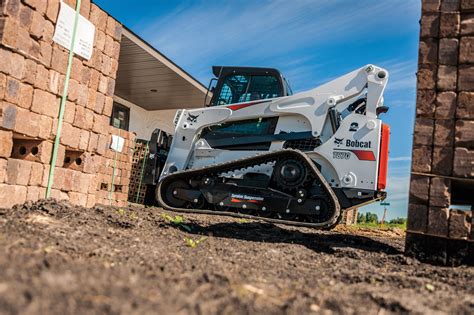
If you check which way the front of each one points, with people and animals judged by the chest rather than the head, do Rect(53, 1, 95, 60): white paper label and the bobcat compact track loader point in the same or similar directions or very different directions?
very different directions

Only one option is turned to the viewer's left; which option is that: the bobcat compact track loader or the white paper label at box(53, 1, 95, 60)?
the bobcat compact track loader

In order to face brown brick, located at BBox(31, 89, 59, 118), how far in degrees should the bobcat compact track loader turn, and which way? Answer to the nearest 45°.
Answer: approximately 45° to its left

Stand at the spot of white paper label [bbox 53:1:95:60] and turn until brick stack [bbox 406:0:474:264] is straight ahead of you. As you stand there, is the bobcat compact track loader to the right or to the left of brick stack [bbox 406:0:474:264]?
left

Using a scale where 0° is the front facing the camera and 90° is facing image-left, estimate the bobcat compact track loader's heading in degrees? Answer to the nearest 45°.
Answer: approximately 90°

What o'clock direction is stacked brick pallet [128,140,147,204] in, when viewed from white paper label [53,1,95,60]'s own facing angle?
The stacked brick pallet is roughly at 8 o'clock from the white paper label.

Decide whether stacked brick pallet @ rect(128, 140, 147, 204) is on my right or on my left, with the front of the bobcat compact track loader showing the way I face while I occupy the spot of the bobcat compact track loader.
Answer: on my right

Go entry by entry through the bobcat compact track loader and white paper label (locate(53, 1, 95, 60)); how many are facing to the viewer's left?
1

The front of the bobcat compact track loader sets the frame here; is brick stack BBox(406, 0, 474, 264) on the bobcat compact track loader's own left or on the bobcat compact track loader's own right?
on the bobcat compact track loader's own left

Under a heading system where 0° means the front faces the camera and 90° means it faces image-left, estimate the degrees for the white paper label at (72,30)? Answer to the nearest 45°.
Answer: approximately 315°
